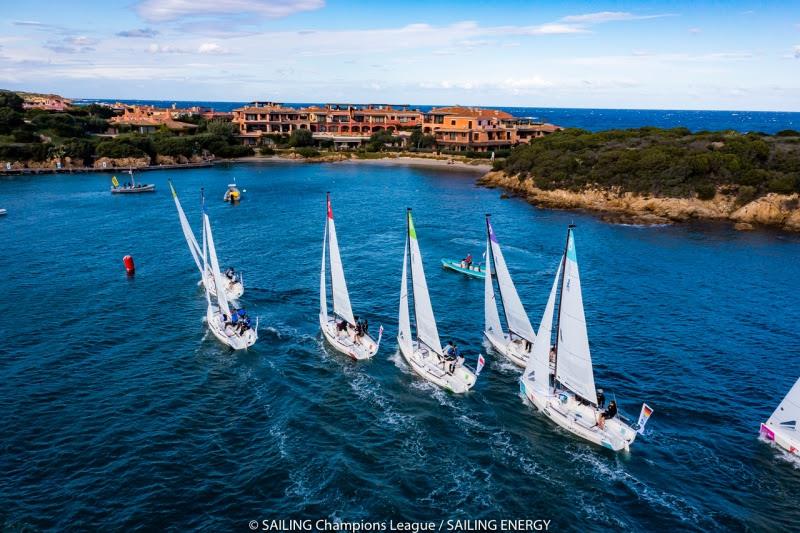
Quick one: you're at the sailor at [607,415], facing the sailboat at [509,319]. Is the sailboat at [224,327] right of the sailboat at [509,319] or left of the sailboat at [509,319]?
left

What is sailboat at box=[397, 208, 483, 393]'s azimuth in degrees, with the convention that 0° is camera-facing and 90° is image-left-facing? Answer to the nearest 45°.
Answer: approximately 135°

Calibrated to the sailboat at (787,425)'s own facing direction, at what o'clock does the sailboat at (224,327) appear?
the sailboat at (224,327) is roughly at 10 o'clock from the sailboat at (787,425).

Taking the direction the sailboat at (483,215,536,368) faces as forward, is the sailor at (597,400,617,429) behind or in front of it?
behind

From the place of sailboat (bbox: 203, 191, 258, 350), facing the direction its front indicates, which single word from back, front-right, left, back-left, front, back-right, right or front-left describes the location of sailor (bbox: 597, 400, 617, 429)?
back

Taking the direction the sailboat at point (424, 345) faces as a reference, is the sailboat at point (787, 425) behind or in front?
behind

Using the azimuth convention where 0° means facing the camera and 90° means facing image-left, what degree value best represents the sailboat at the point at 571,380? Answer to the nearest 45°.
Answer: approximately 135°

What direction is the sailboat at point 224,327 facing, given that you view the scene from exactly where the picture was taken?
facing away from the viewer and to the left of the viewer

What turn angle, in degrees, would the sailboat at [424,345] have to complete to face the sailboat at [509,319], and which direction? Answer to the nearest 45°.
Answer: approximately 90° to its right

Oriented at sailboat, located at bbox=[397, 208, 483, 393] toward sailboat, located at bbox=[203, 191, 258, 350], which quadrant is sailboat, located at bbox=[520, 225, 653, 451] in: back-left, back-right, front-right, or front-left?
back-left

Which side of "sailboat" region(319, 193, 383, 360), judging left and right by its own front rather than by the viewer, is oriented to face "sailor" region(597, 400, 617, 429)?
back
